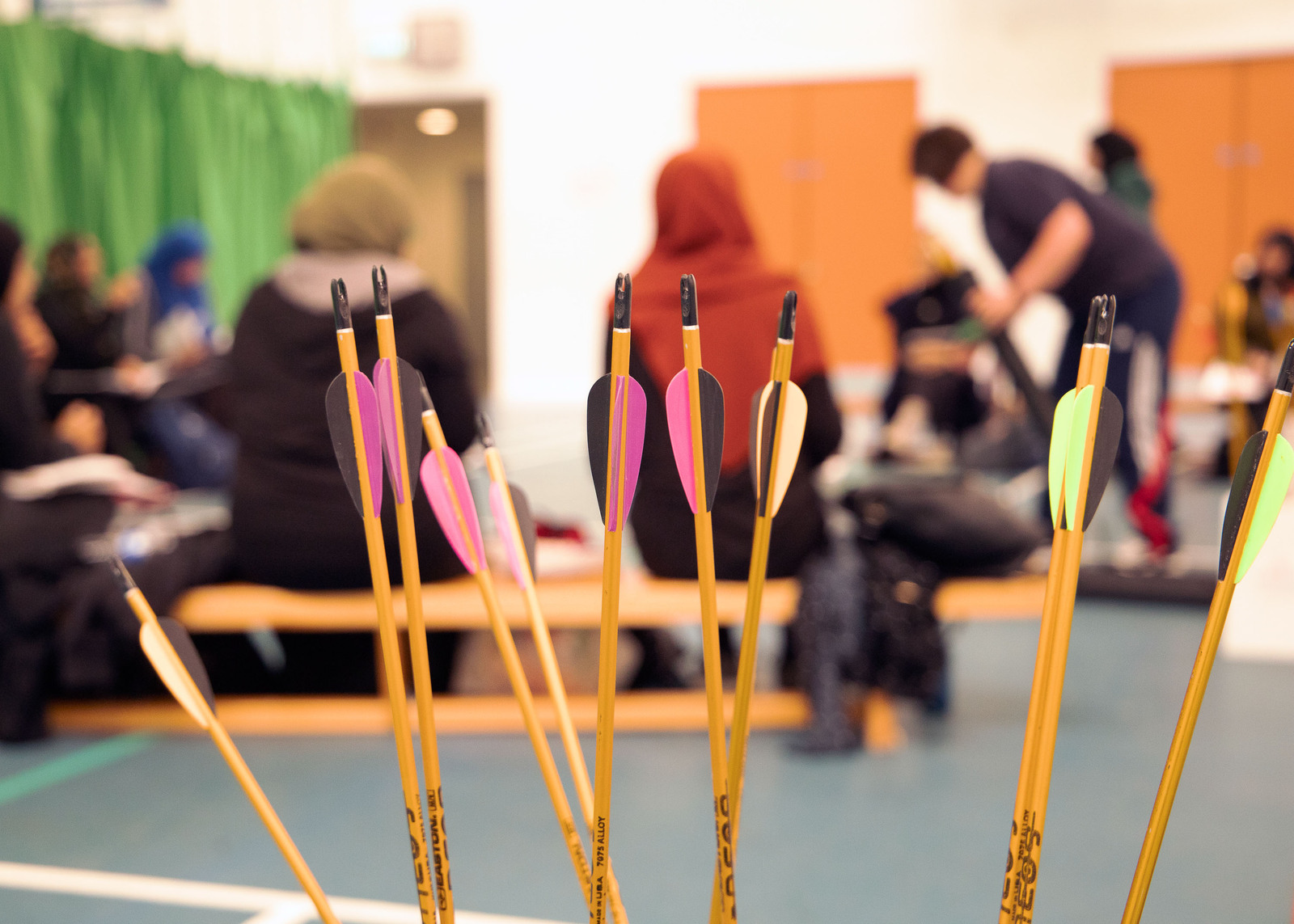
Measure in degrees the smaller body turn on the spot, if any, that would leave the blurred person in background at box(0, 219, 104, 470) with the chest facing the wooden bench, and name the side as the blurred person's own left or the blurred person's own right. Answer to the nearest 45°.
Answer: approximately 45° to the blurred person's own right

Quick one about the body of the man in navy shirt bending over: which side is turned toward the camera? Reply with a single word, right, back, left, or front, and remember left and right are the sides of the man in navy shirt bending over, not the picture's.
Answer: left

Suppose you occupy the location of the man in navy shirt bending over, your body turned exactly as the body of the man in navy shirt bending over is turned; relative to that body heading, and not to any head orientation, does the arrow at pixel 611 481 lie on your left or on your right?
on your left

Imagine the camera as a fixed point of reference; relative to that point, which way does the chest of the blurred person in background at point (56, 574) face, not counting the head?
to the viewer's right

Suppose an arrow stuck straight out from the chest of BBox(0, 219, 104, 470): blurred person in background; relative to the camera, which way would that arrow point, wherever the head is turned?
to the viewer's right

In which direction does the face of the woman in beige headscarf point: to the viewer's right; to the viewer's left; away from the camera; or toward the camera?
away from the camera

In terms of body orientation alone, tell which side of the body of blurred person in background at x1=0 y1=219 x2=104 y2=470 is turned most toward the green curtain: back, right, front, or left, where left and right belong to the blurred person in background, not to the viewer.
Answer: left

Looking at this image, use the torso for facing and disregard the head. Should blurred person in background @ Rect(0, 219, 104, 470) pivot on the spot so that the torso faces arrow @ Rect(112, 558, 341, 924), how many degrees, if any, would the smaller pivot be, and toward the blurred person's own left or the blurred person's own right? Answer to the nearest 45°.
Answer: approximately 90° to the blurred person's own right
